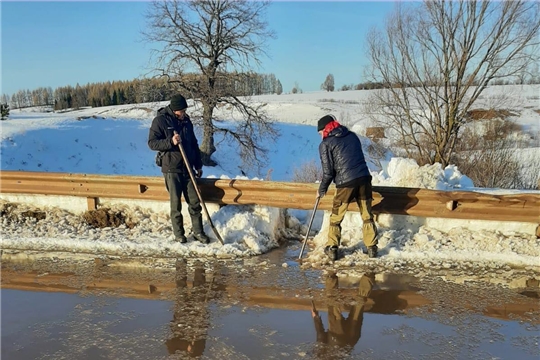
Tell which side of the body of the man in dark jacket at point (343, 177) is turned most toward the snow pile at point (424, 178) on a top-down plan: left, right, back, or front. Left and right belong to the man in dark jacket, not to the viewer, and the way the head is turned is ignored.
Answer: right

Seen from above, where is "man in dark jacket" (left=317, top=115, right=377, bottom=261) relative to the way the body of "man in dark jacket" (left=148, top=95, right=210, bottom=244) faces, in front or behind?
in front

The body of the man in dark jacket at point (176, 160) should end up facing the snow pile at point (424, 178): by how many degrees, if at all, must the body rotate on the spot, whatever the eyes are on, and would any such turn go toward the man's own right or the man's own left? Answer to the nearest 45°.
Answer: approximately 45° to the man's own left

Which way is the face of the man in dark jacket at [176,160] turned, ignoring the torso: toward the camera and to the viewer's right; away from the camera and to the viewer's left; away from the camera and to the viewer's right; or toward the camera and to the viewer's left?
toward the camera and to the viewer's right

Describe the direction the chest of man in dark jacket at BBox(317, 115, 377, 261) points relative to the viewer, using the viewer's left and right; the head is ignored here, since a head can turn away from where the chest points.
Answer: facing away from the viewer and to the left of the viewer

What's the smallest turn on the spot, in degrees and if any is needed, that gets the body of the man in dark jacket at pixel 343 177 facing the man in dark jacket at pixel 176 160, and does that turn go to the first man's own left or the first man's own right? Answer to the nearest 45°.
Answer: approximately 45° to the first man's own left

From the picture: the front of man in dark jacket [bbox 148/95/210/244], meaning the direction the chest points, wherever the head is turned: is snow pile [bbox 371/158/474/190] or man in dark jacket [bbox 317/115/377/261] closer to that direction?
the man in dark jacket

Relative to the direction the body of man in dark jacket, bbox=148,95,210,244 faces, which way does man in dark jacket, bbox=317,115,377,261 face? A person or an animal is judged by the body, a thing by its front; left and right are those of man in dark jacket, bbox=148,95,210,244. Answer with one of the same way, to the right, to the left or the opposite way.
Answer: the opposite way

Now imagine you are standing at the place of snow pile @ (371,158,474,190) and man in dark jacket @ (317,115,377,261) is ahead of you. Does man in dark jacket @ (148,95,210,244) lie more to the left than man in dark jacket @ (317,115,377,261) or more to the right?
right

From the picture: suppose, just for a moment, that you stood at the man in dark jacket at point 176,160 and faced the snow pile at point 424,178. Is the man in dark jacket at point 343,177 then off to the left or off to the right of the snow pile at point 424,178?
right

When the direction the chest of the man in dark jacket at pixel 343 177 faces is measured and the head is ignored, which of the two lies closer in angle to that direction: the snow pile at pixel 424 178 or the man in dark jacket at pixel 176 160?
the man in dark jacket

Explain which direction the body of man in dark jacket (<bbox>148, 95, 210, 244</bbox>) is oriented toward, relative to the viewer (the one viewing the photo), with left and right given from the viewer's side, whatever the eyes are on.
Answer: facing the viewer and to the right of the viewer
